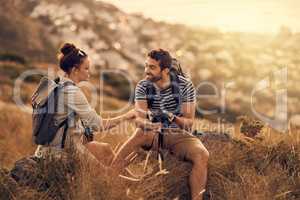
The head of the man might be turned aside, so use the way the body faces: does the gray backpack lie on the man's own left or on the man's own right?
on the man's own right

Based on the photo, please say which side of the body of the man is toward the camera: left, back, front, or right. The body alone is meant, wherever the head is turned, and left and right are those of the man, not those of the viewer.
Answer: front

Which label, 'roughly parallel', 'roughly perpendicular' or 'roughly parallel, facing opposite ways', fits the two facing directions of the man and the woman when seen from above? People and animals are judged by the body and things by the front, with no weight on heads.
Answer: roughly perpendicular

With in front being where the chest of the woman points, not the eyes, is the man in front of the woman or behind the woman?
in front

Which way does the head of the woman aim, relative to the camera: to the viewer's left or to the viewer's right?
to the viewer's right

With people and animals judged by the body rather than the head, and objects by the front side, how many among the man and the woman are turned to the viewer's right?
1

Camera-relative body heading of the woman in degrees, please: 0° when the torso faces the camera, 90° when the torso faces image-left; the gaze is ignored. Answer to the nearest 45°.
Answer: approximately 270°
